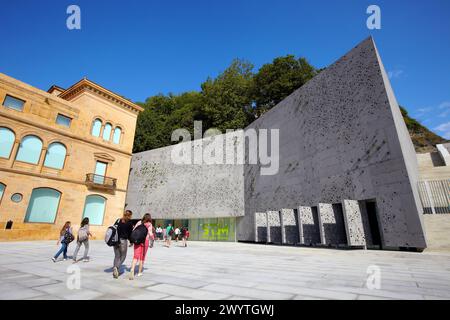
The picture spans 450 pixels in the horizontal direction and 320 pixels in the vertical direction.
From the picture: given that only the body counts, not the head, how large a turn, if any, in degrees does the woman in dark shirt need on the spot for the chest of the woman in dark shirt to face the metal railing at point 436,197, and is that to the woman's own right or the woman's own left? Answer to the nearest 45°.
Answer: approximately 45° to the woman's own right

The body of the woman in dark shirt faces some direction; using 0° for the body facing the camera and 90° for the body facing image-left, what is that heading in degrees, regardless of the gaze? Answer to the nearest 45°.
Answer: approximately 225°

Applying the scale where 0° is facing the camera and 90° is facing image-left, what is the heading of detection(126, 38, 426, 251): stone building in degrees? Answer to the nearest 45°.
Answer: approximately 45°

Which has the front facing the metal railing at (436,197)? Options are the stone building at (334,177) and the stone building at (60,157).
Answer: the stone building at (60,157)

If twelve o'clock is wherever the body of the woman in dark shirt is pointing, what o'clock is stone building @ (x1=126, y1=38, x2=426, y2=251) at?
The stone building is roughly at 1 o'clock from the woman in dark shirt.

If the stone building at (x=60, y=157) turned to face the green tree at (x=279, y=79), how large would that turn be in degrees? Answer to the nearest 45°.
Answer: approximately 45° to its left

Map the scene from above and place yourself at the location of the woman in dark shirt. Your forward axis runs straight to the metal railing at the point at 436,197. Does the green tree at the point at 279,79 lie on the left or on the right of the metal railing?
left

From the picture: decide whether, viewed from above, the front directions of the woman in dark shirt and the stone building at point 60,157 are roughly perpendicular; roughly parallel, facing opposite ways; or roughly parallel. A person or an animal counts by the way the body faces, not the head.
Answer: roughly perpendicular

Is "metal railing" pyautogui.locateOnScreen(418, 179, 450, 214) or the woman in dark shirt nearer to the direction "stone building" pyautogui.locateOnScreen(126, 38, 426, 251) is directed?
the woman in dark shirt

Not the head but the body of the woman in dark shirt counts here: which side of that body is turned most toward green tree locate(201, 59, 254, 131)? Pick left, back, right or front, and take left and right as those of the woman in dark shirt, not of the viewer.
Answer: front

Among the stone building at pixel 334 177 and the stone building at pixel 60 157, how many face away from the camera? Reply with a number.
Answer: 0

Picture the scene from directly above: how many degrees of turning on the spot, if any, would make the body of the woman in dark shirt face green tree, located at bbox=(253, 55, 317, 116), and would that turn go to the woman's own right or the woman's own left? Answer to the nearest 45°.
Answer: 0° — they already face it

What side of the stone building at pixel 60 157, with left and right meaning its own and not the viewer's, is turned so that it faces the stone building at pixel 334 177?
front

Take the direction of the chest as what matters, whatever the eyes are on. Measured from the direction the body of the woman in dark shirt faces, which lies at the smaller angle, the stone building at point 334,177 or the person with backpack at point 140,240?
the stone building

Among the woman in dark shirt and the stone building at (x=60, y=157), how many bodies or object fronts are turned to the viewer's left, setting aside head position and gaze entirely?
0
